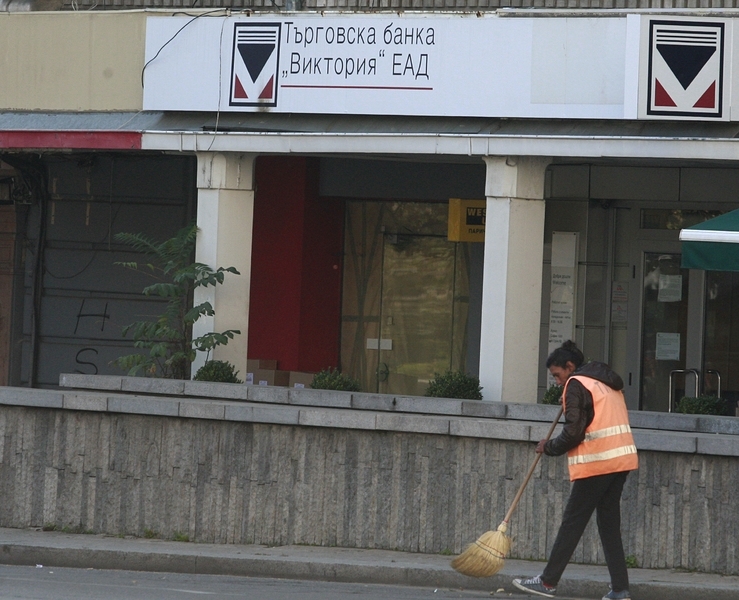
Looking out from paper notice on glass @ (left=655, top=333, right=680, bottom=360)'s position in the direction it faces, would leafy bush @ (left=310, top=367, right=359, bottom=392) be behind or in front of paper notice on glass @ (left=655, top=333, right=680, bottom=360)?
in front

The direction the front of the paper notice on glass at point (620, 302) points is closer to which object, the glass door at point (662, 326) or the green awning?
the green awning

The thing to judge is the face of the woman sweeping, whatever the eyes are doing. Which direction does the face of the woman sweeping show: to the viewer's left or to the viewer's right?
to the viewer's left

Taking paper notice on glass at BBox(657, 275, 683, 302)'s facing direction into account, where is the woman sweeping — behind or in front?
in front

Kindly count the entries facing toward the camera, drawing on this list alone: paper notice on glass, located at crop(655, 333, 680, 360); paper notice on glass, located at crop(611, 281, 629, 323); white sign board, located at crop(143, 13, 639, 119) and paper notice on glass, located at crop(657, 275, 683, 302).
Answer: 4

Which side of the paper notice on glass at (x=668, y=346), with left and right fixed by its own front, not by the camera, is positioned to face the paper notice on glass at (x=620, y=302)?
right

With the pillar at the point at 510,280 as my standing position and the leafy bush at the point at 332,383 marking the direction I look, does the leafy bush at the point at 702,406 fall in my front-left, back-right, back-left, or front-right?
back-left

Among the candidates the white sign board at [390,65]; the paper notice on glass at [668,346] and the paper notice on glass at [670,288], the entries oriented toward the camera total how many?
3

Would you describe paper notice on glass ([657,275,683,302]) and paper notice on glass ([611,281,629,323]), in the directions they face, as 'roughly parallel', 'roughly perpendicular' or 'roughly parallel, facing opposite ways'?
roughly parallel

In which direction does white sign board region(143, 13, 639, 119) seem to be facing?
toward the camera

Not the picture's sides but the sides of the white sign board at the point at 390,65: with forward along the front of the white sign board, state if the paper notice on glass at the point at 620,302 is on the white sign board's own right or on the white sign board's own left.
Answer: on the white sign board's own left

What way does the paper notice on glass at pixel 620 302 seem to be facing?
toward the camera

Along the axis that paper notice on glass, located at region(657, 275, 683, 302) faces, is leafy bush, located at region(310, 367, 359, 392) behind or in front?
in front

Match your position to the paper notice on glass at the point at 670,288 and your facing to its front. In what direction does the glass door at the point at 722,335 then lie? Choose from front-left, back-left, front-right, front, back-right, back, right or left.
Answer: left

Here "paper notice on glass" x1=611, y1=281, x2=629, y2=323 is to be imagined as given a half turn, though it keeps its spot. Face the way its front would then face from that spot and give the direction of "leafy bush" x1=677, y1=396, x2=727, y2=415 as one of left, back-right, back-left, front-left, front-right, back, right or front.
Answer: back
